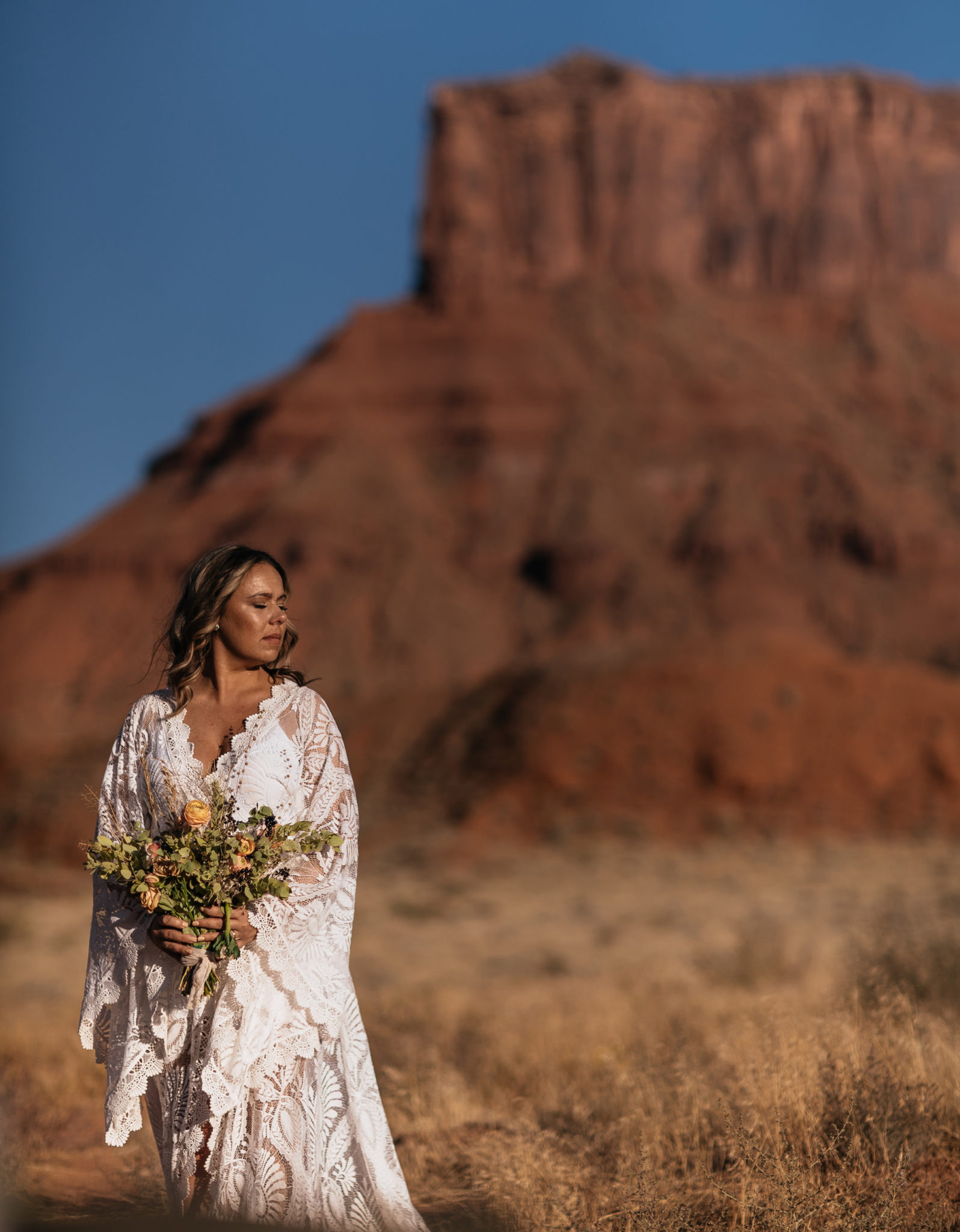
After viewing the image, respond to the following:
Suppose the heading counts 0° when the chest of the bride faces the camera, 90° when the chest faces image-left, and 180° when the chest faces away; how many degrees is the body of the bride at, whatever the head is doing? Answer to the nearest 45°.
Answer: approximately 0°
